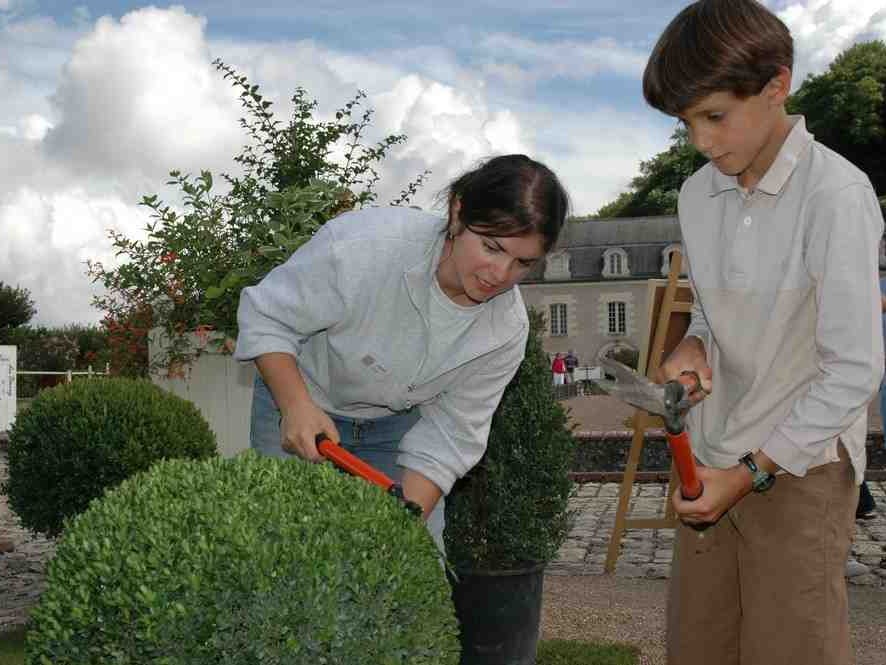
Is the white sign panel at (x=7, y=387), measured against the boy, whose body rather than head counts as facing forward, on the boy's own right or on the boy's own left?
on the boy's own right

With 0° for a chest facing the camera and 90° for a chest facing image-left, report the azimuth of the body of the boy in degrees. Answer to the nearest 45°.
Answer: approximately 45°

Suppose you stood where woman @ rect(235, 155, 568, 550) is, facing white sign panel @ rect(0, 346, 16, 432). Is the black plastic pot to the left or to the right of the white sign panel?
right

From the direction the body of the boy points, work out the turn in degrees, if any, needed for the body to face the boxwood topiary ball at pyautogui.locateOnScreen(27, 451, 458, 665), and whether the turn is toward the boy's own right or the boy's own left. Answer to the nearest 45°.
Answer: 0° — they already face it

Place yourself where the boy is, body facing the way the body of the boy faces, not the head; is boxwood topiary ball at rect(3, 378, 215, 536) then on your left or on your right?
on your right

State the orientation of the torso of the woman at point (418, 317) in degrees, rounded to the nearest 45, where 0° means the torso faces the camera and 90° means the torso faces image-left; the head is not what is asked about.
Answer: approximately 315°

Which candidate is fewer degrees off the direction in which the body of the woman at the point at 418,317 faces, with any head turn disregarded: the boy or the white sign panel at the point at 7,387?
the boy

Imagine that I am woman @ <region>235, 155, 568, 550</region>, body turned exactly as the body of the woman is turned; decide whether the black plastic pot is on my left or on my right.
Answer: on my left
